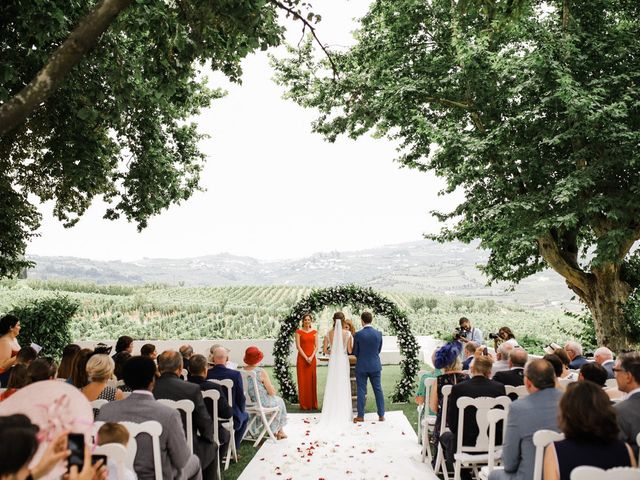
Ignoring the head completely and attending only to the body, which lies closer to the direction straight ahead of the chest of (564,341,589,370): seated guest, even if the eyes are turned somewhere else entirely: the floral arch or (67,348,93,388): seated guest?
the floral arch

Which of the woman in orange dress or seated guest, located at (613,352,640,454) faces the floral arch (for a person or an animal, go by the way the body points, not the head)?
the seated guest

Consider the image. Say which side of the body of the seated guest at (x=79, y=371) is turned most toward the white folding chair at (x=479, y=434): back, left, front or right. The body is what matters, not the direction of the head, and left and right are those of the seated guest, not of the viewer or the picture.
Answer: right

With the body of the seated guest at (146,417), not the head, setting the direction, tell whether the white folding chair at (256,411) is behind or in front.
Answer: in front

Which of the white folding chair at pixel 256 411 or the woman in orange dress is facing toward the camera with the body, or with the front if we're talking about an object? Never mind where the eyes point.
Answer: the woman in orange dress

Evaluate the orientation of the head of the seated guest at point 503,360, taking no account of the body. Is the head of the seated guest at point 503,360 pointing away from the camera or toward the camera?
away from the camera

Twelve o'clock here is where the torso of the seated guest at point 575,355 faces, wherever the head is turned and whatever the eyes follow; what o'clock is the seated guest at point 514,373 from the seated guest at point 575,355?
the seated guest at point 514,373 is roughly at 8 o'clock from the seated guest at point 575,355.

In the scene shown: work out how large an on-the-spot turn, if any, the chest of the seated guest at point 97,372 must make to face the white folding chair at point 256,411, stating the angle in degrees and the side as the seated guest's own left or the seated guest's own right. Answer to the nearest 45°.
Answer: approximately 45° to the seated guest's own right

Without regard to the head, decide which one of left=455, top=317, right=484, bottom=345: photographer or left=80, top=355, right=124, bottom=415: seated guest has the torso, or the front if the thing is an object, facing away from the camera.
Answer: the seated guest

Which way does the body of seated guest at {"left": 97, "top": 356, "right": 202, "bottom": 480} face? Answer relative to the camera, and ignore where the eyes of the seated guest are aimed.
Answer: away from the camera

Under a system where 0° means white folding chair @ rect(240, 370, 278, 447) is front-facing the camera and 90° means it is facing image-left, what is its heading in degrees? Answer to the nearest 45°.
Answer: approximately 225°

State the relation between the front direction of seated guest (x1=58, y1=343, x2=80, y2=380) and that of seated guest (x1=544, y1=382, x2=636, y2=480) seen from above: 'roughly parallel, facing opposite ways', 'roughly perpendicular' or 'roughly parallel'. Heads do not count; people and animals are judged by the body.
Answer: roughly parallel

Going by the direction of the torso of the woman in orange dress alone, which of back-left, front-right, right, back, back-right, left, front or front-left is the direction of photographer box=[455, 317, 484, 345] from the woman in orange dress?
left

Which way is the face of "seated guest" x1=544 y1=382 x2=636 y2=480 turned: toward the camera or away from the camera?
away from the camera

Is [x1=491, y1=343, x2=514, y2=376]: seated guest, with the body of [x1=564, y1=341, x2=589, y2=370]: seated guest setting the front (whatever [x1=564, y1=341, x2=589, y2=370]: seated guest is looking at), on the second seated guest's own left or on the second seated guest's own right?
on the second seated guest's own left

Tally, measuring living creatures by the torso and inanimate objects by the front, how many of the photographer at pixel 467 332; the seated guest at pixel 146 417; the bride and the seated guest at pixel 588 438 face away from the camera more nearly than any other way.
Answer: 3

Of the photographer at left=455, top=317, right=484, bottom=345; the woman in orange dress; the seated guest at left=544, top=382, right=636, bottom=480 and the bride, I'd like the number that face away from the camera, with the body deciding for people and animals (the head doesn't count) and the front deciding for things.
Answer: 2
